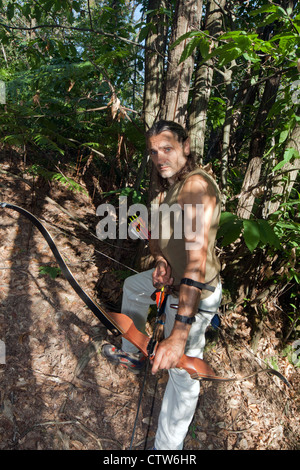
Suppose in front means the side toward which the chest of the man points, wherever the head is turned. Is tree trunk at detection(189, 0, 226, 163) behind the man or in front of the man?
behind

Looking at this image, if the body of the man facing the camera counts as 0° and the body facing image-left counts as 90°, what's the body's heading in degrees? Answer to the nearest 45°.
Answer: approximately 45°

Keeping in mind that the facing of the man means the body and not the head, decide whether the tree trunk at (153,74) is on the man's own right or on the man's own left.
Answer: on the man's own right

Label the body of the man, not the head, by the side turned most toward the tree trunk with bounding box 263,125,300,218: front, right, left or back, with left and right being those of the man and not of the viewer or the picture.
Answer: back
